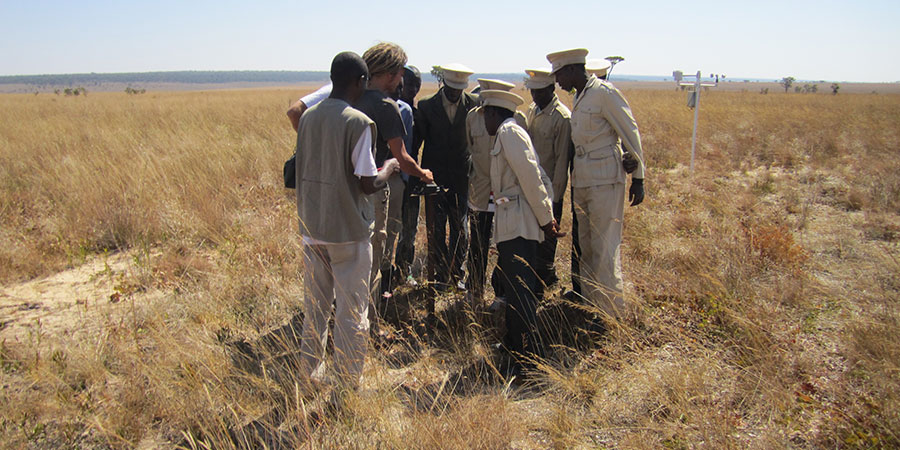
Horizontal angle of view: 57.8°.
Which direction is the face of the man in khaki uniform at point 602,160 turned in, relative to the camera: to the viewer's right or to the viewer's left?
to the viewer's left

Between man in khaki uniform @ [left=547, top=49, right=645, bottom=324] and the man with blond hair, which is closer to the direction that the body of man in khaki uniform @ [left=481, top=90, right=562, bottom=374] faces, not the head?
the man with blond hair
